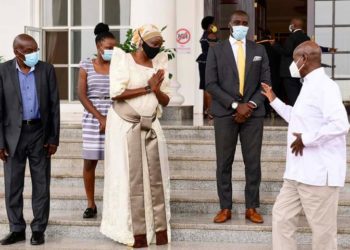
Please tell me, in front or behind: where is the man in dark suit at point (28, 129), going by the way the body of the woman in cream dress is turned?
behind

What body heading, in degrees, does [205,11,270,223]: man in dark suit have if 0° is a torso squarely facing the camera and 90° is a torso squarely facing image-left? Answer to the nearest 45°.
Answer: approximately 0°

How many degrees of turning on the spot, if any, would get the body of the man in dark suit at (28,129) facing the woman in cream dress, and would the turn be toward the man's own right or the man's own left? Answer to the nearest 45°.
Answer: approximately 90° to the man's own left

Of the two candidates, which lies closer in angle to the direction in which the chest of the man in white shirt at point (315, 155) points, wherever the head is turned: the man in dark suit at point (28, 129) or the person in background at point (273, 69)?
the man in dark suit

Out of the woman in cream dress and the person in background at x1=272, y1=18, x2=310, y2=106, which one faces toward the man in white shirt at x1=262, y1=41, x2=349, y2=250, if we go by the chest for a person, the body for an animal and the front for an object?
the woman in cream dress

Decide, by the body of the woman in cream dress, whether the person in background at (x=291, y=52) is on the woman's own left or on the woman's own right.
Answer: on the woman's own left

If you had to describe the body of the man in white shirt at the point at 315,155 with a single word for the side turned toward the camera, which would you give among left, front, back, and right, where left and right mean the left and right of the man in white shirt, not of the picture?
left

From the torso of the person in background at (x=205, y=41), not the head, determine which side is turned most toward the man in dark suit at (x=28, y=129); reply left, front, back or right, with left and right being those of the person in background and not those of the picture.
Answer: right

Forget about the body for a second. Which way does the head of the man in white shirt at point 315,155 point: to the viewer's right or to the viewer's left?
to the viewer's left

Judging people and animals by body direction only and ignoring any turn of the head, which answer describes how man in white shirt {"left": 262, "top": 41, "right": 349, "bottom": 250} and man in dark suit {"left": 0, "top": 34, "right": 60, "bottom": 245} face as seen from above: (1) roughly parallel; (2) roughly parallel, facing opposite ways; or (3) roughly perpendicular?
roughly perpendicular
